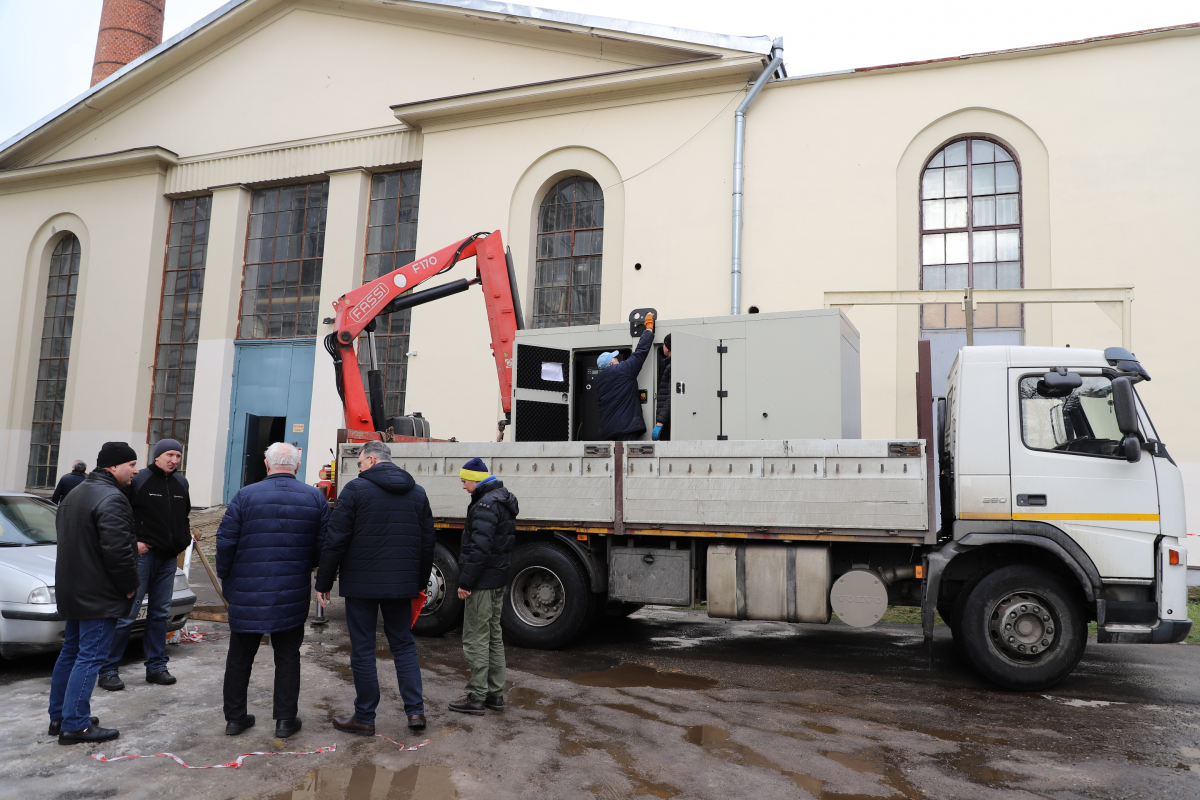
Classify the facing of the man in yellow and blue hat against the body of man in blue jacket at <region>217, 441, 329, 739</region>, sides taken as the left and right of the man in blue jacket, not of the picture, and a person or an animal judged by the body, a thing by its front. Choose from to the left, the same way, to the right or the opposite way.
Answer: to the left

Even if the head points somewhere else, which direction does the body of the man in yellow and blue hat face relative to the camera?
to the viewer's left

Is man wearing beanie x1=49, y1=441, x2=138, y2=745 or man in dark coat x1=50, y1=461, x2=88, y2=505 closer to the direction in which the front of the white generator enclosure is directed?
the man wearing beanie

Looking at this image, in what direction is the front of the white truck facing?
to the viewer's right

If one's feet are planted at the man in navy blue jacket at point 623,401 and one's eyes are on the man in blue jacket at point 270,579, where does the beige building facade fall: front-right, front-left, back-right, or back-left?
back-right

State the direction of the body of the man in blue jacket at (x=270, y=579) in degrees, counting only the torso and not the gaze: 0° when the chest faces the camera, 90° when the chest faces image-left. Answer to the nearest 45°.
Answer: approximately 180°

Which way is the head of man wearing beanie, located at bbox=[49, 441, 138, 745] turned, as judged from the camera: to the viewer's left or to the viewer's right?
to the viewer's right

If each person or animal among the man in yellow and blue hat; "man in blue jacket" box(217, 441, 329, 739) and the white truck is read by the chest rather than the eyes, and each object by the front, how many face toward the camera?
0

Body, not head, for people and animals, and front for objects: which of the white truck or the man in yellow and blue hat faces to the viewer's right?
the white truck

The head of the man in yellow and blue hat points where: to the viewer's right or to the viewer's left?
to the viewer's left

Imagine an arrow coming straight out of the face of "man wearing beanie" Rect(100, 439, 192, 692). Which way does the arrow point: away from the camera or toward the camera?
toward the camera

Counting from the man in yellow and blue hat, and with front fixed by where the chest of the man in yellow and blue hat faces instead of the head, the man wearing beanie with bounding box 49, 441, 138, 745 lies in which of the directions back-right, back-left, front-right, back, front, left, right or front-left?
front

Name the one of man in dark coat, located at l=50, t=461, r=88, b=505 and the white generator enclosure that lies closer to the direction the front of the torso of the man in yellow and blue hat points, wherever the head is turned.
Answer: the man in dark coat

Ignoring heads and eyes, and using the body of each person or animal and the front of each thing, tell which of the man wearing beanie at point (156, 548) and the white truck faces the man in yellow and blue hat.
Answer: the man wearing beanie

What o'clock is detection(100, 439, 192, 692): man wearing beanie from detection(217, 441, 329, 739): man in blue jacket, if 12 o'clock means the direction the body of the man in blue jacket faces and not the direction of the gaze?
The man wearing beanie is roughly at 11 o'clock from the man in blue jacket.

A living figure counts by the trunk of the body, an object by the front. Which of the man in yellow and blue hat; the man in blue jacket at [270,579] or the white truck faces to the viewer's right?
the white truck

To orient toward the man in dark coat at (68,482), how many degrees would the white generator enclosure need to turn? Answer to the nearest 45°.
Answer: approximately 90° to its right

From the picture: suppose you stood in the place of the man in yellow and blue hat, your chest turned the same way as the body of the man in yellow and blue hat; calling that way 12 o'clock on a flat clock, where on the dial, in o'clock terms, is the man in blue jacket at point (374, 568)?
The man in blue jacket is roughly at 11 o'clock from the man in yellow and blue hat.

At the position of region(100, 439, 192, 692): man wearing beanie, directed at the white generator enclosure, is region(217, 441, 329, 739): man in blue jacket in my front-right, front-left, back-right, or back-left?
front-right

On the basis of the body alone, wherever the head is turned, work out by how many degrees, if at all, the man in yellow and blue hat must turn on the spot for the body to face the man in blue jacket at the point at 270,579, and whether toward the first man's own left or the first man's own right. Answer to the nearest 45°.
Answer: approximately 45° to the first man's own left

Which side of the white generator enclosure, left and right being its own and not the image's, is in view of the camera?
front

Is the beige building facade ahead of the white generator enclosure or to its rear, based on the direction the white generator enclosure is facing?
to the rear
